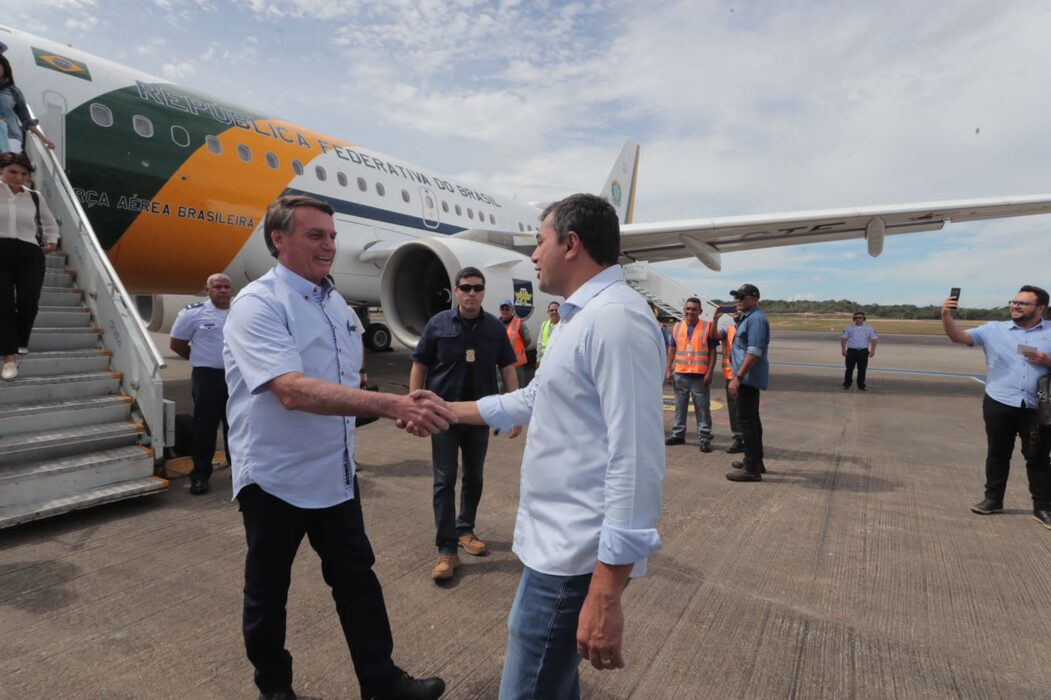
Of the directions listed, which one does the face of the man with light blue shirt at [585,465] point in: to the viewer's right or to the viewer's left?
to the viewer's left

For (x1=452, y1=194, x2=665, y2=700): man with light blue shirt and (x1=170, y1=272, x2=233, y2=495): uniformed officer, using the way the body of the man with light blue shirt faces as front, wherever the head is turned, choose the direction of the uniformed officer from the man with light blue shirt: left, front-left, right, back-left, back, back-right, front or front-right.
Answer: front-right

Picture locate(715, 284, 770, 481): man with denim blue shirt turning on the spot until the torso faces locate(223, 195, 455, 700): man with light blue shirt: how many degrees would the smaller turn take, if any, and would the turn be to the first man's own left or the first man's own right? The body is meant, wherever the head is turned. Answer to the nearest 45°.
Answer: approximately 90° to the first man's own left

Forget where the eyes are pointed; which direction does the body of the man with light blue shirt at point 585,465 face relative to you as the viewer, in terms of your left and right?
facing to the left of the viewer

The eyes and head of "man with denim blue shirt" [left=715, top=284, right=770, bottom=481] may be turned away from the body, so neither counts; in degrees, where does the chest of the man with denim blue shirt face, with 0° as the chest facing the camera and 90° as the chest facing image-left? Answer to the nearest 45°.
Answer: approximately 90°

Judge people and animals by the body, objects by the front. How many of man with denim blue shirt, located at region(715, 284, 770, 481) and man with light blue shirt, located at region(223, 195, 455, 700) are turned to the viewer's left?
1

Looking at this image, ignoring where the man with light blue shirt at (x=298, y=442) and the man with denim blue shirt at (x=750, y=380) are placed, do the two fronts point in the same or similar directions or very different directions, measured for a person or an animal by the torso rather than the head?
very different directions

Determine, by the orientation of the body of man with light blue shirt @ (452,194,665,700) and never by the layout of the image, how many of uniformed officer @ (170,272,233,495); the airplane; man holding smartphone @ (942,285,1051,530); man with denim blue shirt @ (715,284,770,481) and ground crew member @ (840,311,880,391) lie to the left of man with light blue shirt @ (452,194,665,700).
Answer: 0

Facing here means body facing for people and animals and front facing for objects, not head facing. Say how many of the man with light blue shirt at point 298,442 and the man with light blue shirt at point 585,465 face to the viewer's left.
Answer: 1

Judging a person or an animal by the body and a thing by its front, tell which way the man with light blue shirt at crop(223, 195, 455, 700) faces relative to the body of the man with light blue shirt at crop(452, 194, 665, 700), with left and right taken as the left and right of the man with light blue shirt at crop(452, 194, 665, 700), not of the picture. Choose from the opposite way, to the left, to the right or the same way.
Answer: the opposite way

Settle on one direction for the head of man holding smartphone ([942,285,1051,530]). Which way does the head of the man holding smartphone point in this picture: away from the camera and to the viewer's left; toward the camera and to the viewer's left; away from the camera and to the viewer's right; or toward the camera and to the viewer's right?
toward the camera and to the viewer's left

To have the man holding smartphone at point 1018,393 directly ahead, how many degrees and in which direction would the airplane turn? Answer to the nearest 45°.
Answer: approximately 90° to its left

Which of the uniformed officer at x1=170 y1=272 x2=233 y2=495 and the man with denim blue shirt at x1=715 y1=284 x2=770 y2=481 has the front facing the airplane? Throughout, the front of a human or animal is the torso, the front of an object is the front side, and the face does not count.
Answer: the man with denim blue shirt

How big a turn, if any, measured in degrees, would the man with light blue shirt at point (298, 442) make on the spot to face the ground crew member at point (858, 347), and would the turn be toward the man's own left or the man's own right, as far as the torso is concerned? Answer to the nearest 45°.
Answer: approximately 90° to the man's own left

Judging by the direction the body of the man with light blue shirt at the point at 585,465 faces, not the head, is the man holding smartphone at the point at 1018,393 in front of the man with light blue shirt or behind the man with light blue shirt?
behind

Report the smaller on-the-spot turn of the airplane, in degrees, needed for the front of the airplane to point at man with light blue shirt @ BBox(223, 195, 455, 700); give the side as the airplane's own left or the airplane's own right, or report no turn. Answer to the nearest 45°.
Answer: approximately 90° to the airplane's own left

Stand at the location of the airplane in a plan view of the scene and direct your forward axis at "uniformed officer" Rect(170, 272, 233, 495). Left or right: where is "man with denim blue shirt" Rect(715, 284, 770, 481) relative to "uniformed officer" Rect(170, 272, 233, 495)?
left

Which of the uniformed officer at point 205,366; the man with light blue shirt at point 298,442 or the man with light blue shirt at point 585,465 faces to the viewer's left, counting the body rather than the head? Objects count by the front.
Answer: the man with light blue shirt at point 585,465

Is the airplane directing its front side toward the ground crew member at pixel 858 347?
no
